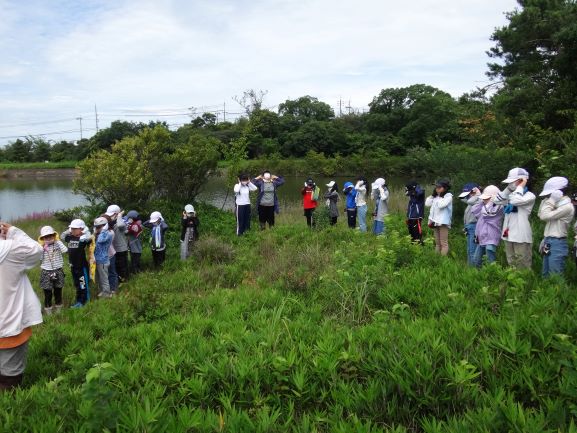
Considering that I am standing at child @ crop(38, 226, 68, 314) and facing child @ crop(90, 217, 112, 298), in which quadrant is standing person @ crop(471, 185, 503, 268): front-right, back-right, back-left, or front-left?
front-right

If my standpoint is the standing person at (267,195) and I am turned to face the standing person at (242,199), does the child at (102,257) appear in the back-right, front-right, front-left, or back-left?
front-left

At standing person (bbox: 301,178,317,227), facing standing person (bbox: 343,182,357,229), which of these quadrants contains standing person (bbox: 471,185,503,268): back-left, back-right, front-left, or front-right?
front-right

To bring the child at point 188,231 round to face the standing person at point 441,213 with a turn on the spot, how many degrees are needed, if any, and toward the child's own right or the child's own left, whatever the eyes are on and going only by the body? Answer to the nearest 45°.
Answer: approximately 45° to the child's own left

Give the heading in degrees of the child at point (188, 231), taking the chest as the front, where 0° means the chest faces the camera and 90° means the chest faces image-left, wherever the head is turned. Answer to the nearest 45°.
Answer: approximately 0°

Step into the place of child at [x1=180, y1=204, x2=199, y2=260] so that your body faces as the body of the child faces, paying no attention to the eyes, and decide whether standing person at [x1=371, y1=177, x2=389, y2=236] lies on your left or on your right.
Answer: on your left

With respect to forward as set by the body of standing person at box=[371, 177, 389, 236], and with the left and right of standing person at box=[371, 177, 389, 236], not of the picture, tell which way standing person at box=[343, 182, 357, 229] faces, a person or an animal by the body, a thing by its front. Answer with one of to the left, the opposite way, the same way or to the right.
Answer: the same way

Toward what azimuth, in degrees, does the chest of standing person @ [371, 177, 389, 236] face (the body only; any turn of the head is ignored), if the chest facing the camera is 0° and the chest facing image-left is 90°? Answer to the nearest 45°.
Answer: approximately 45°

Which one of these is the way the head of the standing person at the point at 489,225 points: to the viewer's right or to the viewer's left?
to the viewer's left

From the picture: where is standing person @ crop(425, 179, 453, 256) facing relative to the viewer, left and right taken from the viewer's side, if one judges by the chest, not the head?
facing the viewer and to the left of the viewer

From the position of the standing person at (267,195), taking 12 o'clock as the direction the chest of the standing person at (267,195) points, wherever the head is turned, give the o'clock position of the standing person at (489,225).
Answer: the standing person at (489,225) is roughly at 11 o'clock from the standing person at (267,195).

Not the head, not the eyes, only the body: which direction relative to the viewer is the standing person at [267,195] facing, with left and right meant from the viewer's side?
facing the viewer

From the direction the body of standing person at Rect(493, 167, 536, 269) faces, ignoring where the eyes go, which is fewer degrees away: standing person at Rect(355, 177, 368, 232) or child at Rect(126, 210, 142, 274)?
the child

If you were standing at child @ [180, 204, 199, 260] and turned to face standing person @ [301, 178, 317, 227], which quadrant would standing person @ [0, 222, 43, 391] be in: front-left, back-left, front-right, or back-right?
back-right
